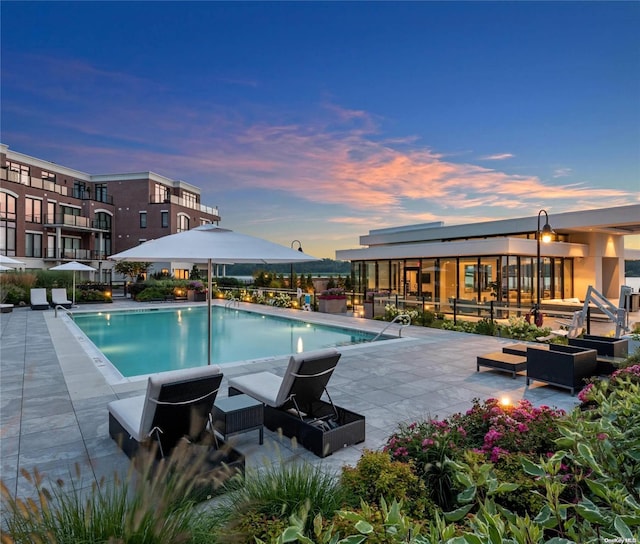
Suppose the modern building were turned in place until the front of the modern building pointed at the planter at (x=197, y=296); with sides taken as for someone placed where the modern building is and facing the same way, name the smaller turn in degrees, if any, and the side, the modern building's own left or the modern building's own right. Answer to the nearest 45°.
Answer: approximately 45° to the modern building's own right

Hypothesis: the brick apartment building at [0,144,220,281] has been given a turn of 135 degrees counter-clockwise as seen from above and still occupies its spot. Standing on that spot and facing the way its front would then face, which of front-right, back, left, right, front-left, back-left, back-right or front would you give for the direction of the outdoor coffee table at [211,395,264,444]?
back

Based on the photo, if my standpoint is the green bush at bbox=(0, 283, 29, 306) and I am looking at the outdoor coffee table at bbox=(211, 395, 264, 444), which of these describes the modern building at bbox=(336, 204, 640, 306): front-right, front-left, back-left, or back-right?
front-left

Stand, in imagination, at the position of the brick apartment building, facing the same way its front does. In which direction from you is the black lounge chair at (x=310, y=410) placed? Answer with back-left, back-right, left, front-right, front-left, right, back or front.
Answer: front-right

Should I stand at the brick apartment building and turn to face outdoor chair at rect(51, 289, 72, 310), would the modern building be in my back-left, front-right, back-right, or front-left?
front-left

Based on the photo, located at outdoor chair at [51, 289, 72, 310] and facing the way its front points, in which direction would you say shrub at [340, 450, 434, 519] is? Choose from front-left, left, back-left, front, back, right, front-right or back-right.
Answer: front-right

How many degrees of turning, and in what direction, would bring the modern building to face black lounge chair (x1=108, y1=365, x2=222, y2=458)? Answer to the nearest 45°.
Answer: approximately 45° to its left

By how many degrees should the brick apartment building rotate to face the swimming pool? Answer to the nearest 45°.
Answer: approximately 45° to its right

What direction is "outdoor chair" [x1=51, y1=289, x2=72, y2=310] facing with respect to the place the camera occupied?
facing the viewer and to the right of the viewer

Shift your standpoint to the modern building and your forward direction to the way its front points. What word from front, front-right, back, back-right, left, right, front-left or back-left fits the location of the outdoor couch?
front-left
